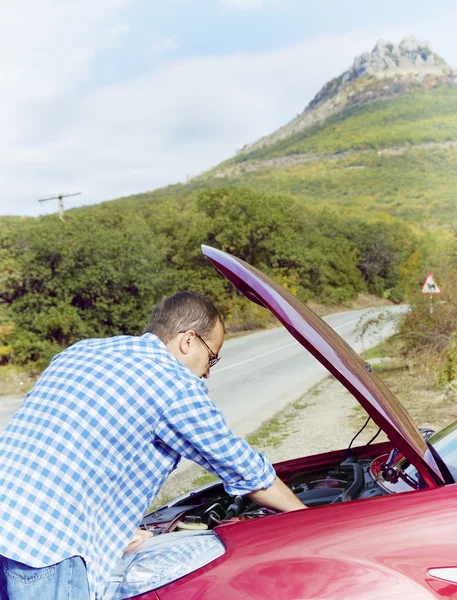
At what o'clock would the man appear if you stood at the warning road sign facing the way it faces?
The man is roughly at 12 o'clock from the warning road sign.

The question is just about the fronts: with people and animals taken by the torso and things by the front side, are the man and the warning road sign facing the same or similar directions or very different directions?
very different directions

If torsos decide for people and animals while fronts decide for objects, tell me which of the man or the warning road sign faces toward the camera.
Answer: the warning road sign

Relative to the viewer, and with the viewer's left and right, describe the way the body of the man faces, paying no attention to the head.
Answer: facing away from the viewer and to the right of the viewer

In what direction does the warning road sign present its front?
toward the camera

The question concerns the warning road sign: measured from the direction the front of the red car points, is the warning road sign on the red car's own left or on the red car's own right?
on the red car's own right

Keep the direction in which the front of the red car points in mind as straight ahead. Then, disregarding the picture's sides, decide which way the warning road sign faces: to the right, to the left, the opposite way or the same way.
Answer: to the left

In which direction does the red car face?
to the viewer's left

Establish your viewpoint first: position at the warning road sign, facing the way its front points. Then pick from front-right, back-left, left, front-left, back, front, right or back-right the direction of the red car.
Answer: front

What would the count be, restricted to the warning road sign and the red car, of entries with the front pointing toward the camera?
1

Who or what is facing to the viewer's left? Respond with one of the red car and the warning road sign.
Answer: the red car

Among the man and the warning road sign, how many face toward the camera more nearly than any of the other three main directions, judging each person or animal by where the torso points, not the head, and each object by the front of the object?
1

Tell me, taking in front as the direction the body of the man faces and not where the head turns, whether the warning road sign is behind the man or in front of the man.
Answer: in front
